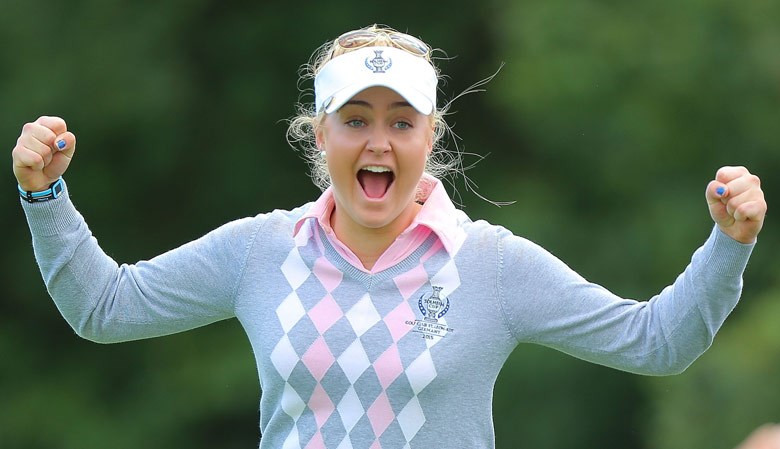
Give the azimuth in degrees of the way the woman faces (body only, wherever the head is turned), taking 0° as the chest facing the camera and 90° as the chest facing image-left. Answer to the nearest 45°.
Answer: approximately 0°

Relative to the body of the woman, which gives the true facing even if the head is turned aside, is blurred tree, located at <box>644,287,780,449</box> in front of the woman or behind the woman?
behind

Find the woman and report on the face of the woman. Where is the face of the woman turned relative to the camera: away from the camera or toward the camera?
toward the camera
